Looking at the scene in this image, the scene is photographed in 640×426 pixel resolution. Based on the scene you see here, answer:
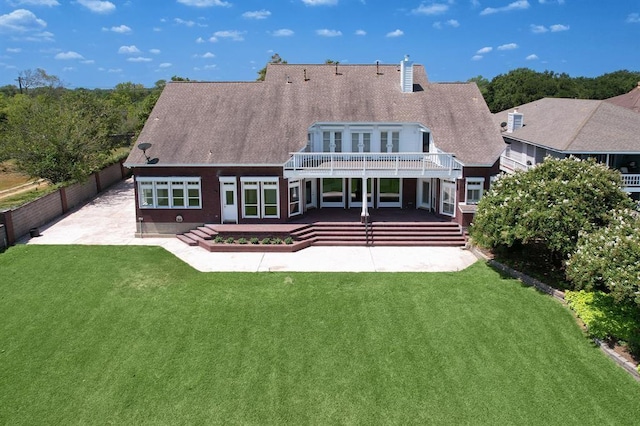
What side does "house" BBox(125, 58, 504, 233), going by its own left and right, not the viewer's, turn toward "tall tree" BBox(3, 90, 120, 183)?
left

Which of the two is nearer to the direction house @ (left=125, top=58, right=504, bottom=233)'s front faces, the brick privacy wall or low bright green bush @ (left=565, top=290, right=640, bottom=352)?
the brick privacy wall

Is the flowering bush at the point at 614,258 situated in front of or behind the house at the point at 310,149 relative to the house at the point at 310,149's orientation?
behind

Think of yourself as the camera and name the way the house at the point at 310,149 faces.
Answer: facing away from the viewer

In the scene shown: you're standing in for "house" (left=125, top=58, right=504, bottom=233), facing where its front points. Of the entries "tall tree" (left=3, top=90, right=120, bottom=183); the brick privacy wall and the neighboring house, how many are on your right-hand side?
1

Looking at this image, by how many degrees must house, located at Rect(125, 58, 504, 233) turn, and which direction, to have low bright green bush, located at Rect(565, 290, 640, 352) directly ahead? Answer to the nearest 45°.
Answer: approximately 45° to its left
